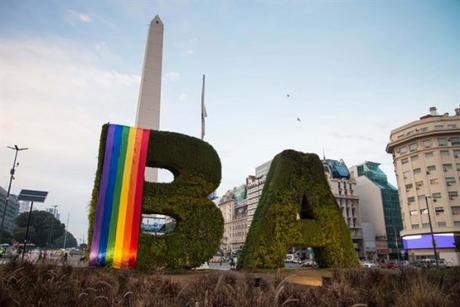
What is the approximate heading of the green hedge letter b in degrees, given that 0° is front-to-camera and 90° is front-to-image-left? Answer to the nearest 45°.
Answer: approximately 0°

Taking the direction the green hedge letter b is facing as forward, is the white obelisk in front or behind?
behind

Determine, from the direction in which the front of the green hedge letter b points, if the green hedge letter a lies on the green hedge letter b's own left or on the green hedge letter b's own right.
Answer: on the green hedge letter b's own left
